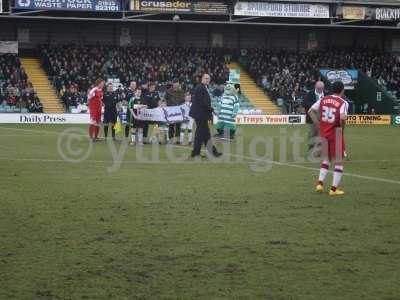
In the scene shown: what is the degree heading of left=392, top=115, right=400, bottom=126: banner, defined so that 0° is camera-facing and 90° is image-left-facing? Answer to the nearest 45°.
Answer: approximately 0°

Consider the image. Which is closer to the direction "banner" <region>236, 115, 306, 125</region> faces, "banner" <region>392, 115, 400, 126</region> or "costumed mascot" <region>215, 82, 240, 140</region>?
the costumed mascot

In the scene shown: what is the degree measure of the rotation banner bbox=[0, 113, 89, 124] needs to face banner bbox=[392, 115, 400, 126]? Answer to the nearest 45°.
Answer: approximately 90° to its left

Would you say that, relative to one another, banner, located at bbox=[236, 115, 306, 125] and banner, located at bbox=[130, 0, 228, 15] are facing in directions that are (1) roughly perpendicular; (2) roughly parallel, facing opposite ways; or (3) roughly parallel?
roughly parallel

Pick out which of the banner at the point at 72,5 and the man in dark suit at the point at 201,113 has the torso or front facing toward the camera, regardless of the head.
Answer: the banner

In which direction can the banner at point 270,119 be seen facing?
toward the camera

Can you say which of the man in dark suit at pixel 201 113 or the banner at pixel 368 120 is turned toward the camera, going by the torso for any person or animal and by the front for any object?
the banner

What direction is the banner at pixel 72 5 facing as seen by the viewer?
toward the camera

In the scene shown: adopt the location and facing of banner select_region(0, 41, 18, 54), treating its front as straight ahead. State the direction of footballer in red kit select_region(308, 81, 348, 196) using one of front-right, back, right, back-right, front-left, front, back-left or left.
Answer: front

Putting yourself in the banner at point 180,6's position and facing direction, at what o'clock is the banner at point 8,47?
the banner at point 8,47 is roughly at 3 o'clock from the banner at point 180,6.

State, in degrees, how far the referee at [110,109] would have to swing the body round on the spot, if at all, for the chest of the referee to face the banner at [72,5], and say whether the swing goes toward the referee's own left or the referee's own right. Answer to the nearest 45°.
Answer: approximately 180°

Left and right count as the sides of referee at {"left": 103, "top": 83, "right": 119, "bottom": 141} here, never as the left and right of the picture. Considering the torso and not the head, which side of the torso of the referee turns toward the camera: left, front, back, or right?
front

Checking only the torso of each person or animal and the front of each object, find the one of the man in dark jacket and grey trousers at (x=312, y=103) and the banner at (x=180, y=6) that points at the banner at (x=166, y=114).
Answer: the banner at (x=180, y=6)
